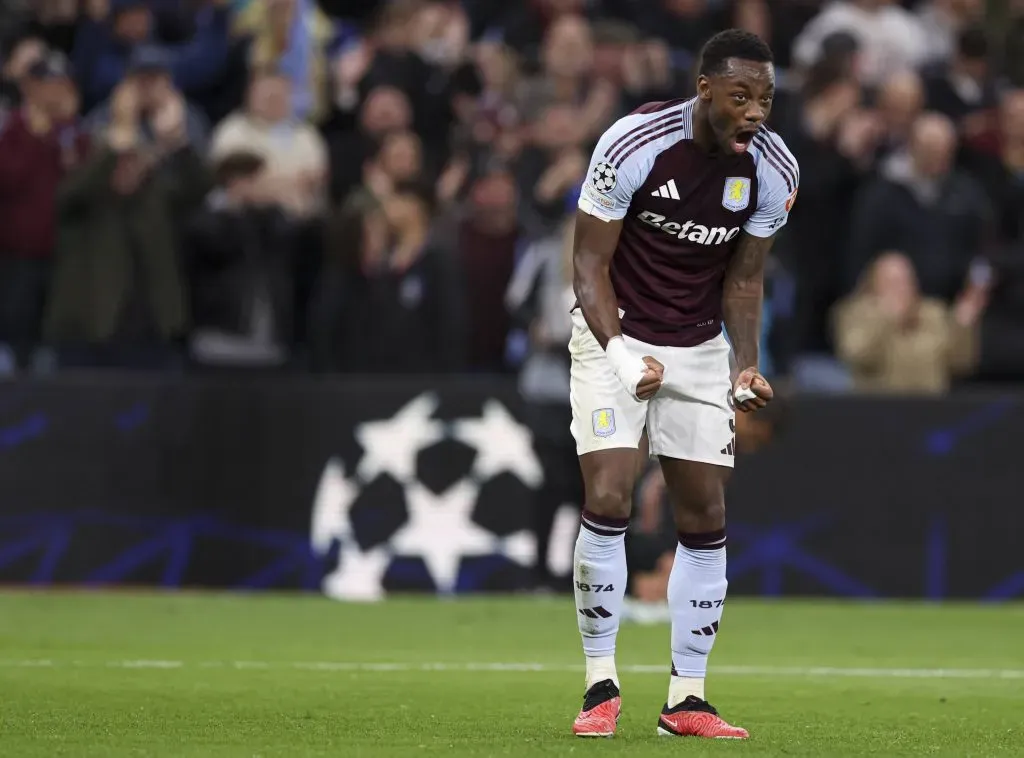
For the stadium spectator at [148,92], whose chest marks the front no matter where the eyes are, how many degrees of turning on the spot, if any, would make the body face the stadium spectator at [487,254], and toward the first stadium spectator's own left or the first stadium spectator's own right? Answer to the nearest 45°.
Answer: approximately 90° to the first stadium spectator's own left

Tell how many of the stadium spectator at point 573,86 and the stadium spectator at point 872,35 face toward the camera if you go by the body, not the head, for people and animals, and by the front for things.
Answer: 2

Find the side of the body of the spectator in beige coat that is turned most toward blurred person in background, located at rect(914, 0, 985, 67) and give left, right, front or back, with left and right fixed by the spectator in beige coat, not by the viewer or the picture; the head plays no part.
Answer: back

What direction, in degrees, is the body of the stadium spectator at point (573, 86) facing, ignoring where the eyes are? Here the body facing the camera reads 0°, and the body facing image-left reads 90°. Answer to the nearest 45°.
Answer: approximately 0°

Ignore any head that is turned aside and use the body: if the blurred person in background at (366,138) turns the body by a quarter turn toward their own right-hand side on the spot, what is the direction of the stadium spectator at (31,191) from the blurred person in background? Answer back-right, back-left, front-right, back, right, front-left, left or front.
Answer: front

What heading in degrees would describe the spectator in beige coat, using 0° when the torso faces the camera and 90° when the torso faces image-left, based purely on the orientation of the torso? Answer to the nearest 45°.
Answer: approximately 0°

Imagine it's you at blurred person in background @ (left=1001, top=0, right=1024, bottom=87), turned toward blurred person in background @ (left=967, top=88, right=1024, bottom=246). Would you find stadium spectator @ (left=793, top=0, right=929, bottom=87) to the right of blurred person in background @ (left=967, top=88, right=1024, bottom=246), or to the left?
right

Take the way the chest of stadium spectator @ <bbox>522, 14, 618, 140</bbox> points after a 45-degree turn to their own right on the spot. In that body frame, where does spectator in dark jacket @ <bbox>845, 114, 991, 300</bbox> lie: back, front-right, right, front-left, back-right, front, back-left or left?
back-left

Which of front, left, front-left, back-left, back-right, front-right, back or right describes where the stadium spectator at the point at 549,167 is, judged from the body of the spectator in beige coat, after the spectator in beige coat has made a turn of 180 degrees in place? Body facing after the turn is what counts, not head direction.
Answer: left

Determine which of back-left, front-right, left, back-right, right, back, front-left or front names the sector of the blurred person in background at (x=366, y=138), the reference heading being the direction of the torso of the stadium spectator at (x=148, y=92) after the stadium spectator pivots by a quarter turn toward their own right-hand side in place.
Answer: back

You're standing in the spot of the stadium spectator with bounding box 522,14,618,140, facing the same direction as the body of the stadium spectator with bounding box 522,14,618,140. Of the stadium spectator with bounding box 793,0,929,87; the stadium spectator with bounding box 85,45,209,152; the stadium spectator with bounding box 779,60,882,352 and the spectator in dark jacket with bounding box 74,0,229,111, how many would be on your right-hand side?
2
